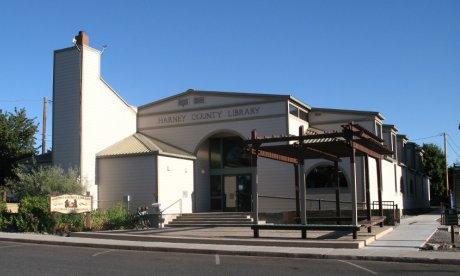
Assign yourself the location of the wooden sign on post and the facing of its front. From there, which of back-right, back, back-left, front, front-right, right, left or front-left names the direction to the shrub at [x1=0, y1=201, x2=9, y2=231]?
back-right

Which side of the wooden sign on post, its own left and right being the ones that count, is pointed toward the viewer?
front

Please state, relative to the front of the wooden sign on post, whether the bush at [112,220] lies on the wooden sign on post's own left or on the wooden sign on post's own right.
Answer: on the wooden sign on post's own left

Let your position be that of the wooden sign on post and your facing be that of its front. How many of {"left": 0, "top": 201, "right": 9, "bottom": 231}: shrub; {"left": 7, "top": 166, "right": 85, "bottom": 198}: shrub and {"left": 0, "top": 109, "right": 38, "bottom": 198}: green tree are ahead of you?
0

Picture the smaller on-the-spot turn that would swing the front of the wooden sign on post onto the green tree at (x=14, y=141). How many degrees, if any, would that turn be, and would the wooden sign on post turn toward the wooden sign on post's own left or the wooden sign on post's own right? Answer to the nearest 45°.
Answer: approximately 180°

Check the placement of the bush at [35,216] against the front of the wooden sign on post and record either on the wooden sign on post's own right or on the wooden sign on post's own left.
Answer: on the wooden sign on post's own right

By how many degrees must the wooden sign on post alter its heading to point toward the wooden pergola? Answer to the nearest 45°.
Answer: approximately 45° to its left

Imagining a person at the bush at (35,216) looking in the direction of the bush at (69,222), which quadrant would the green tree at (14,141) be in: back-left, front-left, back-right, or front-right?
back-left

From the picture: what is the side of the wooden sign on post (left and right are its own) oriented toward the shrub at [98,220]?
left

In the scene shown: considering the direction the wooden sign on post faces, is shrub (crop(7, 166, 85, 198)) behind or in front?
behind
